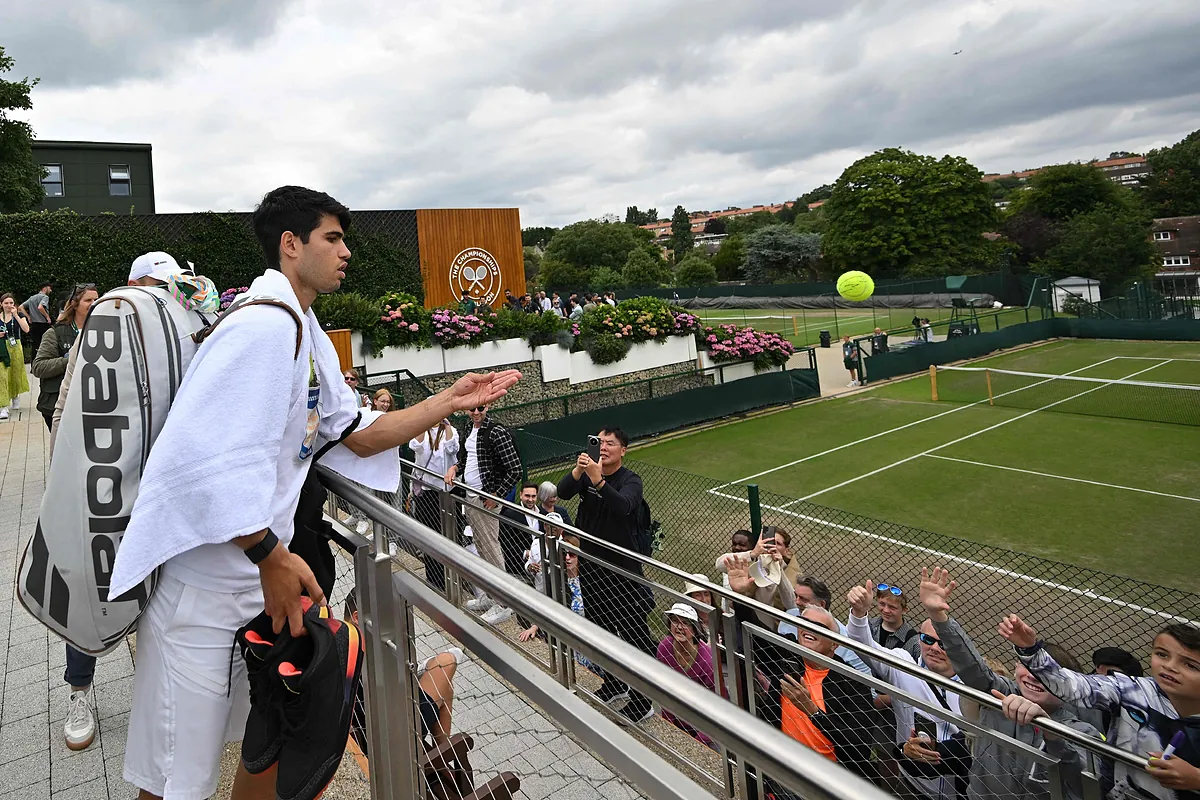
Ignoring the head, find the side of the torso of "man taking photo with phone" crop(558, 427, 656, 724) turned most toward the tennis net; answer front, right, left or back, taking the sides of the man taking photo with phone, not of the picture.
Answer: back

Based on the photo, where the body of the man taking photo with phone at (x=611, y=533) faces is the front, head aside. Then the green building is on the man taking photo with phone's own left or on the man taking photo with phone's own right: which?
on the man taking photo with phone's own right

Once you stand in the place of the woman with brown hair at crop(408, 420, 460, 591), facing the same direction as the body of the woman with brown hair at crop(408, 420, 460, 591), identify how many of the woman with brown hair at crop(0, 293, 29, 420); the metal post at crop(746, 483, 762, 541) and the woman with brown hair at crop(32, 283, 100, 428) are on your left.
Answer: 1

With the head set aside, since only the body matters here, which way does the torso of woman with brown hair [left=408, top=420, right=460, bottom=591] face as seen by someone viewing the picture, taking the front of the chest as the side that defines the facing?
toward the camera

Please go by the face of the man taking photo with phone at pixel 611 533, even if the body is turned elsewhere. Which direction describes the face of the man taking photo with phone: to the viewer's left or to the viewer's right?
to the viewer's left

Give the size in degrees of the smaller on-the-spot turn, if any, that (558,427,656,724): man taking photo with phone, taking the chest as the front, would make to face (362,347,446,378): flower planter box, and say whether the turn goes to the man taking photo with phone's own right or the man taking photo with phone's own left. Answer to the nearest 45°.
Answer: approximately 135° to the man taking photo with phone's own right

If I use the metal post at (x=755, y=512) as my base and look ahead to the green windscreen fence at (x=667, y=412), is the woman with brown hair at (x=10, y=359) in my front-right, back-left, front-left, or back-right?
front-left

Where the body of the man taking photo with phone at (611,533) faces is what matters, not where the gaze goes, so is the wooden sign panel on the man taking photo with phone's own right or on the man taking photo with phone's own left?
on the man taking photo with phone's own right

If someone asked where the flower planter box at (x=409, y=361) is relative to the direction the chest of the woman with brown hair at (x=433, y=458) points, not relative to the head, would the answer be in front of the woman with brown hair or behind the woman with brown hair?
behind

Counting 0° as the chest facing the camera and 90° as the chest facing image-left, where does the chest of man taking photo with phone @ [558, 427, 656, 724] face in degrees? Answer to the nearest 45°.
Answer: approximately 45°

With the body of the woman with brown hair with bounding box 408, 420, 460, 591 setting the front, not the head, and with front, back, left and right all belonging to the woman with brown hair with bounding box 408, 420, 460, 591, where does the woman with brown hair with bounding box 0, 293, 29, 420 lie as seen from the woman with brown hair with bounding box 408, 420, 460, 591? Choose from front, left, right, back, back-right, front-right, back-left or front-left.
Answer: back-right

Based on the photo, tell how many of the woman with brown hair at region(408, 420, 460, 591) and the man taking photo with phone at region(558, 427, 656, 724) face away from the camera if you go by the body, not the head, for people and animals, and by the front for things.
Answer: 0
